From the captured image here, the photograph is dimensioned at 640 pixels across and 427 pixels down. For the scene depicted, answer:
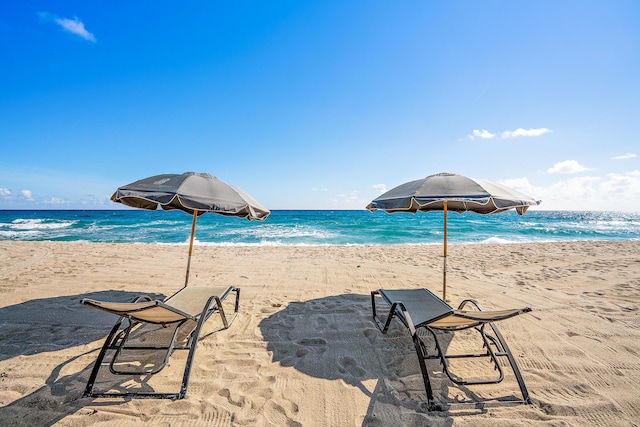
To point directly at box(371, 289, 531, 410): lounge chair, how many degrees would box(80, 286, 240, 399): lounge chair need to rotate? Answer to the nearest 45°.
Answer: approximately 90° to its right

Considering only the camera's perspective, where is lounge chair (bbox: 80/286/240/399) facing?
facing away from the viewer and to the right of the viewer

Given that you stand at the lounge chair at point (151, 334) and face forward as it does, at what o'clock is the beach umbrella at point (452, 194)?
The beach umbrella is roughly at 2 o'clock from the lounge chair.
